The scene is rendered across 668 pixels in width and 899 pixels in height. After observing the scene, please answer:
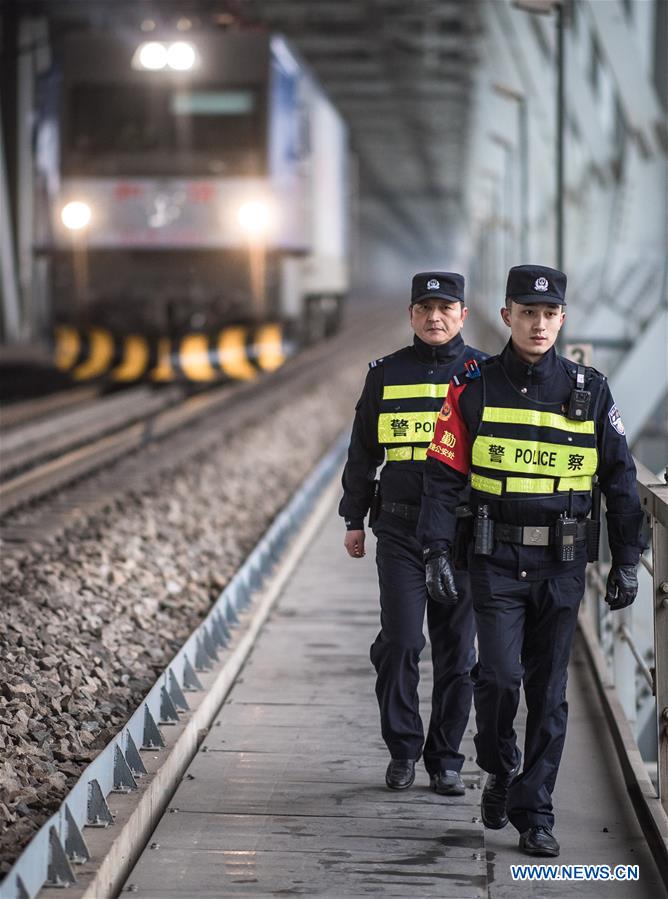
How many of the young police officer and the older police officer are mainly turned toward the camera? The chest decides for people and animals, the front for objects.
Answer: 2

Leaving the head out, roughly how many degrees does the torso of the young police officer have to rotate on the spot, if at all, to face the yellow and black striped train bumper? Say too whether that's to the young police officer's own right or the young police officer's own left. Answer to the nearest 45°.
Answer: approximately 180°

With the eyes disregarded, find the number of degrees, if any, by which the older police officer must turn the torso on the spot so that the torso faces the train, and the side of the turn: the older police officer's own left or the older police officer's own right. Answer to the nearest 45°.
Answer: approximately 180°

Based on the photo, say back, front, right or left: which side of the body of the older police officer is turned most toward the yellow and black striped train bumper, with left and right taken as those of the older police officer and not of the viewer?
back

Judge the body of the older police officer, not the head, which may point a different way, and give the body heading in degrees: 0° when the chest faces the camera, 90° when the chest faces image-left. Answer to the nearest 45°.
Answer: approximately 0°

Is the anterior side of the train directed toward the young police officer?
yes

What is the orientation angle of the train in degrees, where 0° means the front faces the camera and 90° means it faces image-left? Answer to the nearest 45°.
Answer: approximately 0°
